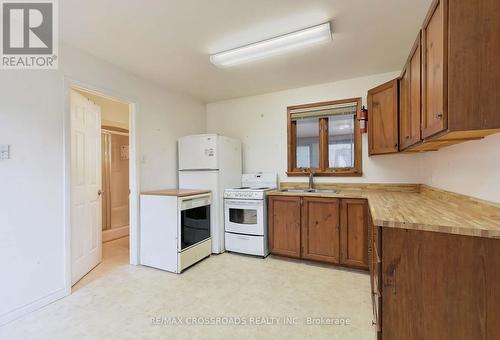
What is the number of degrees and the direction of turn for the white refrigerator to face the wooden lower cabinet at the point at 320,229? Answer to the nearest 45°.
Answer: approximately 90° to its left

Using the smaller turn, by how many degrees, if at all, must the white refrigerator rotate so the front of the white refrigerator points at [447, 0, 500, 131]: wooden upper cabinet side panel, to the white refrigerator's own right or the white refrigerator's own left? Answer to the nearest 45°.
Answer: approximately 90° to the white refrigerator's own left

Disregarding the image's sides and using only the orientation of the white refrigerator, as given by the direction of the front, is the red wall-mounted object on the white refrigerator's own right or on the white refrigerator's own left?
on the white refrigerator's own left

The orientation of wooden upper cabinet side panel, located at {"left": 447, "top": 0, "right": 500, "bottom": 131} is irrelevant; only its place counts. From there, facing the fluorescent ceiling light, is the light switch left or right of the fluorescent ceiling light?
left

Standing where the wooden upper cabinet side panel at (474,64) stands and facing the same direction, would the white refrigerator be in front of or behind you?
in front

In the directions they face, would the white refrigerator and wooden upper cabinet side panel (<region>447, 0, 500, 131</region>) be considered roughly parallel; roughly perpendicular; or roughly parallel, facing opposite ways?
roughly perpendicular

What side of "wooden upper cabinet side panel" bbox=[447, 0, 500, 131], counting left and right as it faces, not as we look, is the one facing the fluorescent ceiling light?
front

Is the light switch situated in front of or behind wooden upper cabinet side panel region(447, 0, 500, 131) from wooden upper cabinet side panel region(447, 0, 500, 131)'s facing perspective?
in front

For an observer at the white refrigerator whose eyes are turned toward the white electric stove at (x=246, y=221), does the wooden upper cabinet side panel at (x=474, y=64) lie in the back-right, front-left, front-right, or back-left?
front-right

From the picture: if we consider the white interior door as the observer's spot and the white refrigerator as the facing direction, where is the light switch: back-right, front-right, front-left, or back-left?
back-right

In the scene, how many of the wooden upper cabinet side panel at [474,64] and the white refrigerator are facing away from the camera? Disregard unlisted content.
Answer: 0

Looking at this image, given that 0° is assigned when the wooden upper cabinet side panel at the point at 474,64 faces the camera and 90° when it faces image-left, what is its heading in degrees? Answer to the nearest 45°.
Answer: approximately 90°

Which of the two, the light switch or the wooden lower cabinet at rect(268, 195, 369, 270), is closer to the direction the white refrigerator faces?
the light switch

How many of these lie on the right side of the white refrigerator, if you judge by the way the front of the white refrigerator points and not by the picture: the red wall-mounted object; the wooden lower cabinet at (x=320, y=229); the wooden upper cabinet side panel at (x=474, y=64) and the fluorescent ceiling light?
0

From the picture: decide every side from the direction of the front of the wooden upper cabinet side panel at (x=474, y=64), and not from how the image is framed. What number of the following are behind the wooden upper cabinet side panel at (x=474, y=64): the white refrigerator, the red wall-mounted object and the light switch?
0

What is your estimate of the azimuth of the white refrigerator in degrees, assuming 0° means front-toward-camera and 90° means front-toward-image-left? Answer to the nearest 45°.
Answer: approximately 45°
